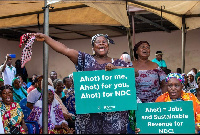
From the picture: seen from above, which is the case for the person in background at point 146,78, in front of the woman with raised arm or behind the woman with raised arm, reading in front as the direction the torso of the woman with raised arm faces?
behind

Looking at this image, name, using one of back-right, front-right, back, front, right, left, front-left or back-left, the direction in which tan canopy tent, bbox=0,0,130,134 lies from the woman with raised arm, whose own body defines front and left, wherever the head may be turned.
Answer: back

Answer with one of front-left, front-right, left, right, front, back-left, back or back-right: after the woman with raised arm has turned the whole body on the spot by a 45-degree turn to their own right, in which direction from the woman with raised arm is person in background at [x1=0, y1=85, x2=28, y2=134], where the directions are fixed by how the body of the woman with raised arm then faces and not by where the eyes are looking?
right

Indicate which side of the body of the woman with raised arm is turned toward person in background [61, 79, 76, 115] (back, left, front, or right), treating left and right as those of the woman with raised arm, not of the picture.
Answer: back

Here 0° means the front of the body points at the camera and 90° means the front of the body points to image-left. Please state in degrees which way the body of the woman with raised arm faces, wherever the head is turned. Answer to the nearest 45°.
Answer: approximately 0°

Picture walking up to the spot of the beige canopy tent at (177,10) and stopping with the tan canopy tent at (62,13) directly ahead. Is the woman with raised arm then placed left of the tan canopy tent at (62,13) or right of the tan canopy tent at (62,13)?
left
